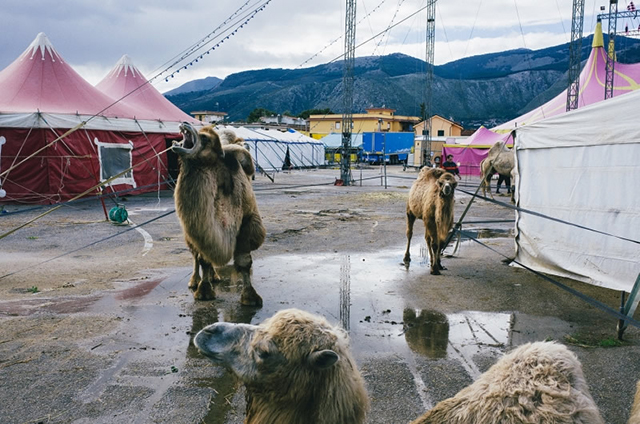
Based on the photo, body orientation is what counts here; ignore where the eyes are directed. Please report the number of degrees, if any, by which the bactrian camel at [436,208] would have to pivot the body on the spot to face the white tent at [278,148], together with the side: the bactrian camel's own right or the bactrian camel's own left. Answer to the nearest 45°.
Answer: approximately 180°

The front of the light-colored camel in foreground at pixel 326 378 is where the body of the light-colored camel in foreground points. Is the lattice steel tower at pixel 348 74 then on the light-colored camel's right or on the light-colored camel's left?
on the light-colored camel's right

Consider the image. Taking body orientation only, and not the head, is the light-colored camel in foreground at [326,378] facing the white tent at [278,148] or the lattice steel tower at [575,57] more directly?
the white tent

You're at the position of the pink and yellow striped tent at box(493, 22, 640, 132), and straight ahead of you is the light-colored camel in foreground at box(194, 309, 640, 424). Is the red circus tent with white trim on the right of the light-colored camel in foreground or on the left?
right

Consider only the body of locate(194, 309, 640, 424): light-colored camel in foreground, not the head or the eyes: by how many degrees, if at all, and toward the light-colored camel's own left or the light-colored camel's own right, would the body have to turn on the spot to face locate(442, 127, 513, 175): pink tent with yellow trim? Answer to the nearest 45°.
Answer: approximately 90° to the light-colored camel's own right

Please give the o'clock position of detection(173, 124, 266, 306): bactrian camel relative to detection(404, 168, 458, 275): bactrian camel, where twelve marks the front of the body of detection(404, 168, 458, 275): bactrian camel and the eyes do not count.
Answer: detection(173, 124, 266, 306): bactrian camel is roughly at 3 o'clock from detection(404, 168, 458, 275): bactrian camel.

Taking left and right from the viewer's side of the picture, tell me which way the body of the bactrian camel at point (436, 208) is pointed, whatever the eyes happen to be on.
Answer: facing the viewer and to the right of the viewer

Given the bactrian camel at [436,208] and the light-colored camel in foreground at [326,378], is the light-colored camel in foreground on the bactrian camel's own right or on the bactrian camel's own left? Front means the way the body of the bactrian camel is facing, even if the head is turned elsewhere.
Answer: on the bactrian camel's own right

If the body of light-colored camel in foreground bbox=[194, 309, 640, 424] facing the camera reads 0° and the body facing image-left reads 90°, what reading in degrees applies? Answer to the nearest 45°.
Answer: approximately 90°

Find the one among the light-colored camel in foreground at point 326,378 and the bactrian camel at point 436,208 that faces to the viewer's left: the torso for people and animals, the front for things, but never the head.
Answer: the light-colored camel in foreground

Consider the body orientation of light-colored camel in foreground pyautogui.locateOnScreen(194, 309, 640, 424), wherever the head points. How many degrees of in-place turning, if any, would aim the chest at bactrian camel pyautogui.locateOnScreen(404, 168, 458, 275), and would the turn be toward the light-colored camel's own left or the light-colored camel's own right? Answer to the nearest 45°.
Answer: approximately 90° to the light-colored camel's own right

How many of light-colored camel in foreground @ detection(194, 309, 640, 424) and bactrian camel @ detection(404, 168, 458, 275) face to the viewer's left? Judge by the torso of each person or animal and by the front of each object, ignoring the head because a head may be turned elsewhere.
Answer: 1

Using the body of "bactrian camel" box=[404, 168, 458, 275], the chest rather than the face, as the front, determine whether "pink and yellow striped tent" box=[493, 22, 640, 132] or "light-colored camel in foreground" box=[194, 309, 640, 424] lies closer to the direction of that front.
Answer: the light-colored camel in foreground
